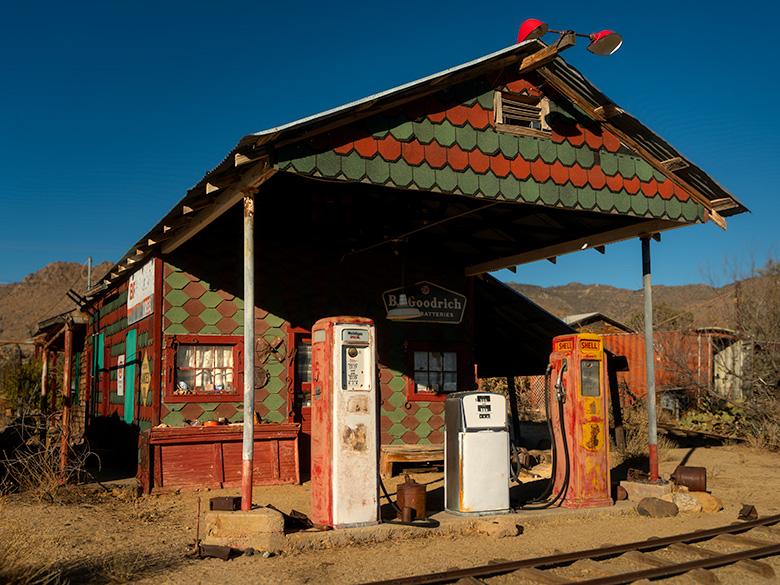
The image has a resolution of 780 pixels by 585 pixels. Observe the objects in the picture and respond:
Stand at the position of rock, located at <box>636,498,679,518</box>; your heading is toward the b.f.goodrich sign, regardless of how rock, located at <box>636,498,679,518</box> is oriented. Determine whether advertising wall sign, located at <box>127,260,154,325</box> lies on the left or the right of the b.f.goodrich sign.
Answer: left

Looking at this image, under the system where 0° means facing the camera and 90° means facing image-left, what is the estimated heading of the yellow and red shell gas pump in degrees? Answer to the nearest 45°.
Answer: approximately 315°

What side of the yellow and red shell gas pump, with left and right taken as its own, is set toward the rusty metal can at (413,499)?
right

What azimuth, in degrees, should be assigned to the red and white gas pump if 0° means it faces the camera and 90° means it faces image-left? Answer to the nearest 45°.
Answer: approximately 315°

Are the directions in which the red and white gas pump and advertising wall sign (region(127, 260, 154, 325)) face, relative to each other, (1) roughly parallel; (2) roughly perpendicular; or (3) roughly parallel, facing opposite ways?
roughly perpendicular

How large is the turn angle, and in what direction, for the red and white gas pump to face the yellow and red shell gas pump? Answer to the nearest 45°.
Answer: approximately 90° to its left

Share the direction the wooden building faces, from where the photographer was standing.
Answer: facing the viewer and to the right of the viewer

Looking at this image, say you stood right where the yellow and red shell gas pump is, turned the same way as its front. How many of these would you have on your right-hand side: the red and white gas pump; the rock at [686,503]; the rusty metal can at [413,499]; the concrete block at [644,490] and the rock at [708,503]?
2

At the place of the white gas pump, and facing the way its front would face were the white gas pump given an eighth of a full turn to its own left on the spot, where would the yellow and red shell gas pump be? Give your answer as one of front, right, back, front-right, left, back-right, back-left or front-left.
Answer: front-left

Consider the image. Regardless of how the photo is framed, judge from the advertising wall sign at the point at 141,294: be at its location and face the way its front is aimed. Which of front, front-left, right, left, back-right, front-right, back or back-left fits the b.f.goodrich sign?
back-left

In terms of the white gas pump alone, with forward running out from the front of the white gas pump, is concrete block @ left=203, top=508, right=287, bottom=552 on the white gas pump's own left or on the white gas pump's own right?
on the white gas pump's own right

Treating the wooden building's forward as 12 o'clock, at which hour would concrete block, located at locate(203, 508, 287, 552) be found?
The concrete block is roughly at 2 o'clock from the wooden building.

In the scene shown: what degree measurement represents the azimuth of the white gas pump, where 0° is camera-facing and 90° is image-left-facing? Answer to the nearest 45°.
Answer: approximately 315°

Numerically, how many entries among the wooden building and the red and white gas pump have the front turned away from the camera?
0
